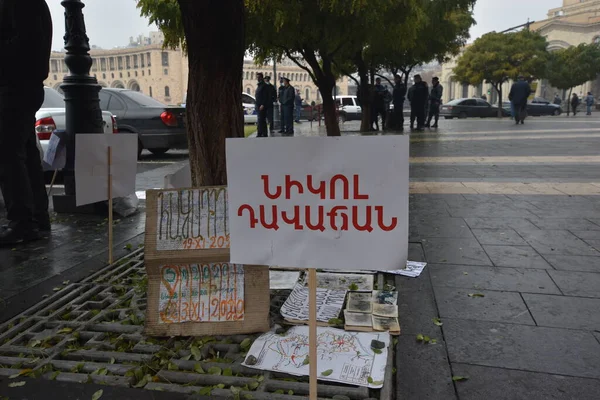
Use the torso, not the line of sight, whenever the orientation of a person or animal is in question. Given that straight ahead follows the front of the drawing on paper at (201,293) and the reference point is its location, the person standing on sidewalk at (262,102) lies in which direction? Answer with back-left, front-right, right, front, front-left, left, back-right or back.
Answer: back

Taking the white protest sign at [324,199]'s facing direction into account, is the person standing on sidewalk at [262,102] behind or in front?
behind

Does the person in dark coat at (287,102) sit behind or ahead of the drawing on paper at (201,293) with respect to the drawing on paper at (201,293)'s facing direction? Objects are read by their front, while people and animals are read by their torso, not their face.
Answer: behind

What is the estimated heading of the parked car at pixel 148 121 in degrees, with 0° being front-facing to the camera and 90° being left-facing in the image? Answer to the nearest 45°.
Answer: approximately 135°

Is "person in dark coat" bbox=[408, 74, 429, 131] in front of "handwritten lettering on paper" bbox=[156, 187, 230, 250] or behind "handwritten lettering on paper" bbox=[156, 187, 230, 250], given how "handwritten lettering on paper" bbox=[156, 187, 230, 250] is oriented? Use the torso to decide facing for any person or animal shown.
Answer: behind

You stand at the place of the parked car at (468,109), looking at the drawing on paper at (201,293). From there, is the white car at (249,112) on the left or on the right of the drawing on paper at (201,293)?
right

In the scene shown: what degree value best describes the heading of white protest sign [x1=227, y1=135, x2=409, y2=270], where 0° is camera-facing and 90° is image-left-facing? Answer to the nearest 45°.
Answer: approximately 0°

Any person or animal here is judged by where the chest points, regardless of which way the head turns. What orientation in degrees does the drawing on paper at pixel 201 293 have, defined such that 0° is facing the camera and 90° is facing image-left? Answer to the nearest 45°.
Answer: approximately 0°

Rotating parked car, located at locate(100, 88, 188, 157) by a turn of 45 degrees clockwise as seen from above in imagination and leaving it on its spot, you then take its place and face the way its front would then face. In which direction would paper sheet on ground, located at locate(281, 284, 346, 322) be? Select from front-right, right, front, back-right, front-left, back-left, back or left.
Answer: back

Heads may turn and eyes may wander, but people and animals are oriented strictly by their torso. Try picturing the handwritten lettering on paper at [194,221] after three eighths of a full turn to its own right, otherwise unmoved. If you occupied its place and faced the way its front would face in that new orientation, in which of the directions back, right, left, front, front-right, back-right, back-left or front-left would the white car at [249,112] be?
front-right

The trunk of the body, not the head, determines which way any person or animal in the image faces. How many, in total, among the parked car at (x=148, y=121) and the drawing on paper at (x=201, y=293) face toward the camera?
1
